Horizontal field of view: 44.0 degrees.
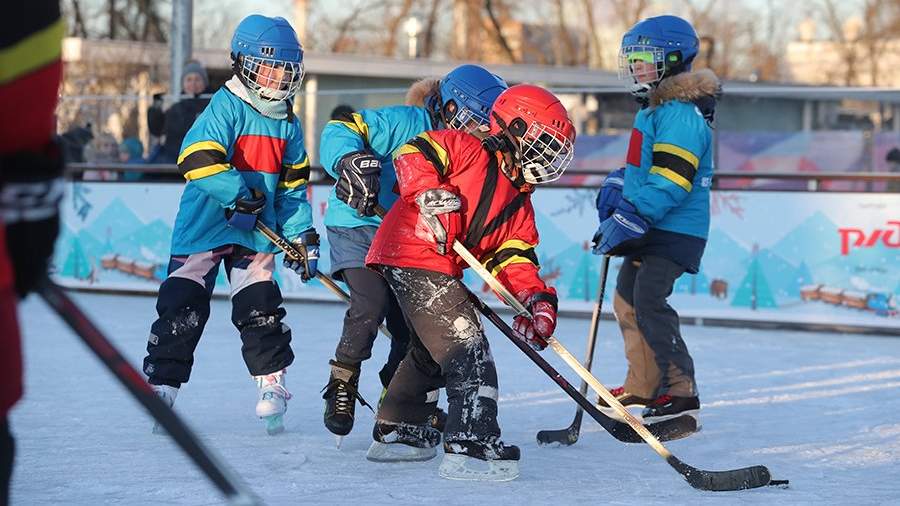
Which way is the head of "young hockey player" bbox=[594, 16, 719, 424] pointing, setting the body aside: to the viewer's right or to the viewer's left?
to the viewer's left

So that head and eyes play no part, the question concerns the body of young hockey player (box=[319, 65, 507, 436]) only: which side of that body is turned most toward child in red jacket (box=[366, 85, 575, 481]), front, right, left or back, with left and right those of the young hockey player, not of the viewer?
right

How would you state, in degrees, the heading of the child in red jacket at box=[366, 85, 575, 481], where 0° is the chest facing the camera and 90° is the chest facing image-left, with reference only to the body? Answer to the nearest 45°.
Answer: approximately 315°

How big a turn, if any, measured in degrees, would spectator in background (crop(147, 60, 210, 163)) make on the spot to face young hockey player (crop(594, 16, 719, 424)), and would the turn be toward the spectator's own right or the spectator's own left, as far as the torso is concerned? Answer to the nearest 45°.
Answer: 0° — they already face them

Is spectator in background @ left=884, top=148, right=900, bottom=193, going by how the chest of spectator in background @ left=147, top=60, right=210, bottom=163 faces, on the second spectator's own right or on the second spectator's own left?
on the second spectator's own left

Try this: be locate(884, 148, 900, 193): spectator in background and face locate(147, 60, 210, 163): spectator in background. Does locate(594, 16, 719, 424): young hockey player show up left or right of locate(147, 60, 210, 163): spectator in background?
left

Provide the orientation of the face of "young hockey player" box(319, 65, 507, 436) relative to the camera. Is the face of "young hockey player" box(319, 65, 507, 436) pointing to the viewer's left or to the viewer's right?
to the viewer's right

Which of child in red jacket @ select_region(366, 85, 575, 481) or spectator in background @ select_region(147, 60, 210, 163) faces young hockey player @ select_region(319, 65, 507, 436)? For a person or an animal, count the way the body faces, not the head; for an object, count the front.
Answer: the spectator in background

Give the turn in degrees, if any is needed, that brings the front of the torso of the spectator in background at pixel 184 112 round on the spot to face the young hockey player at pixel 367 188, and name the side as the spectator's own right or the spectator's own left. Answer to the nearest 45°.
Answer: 0° — they already face them
